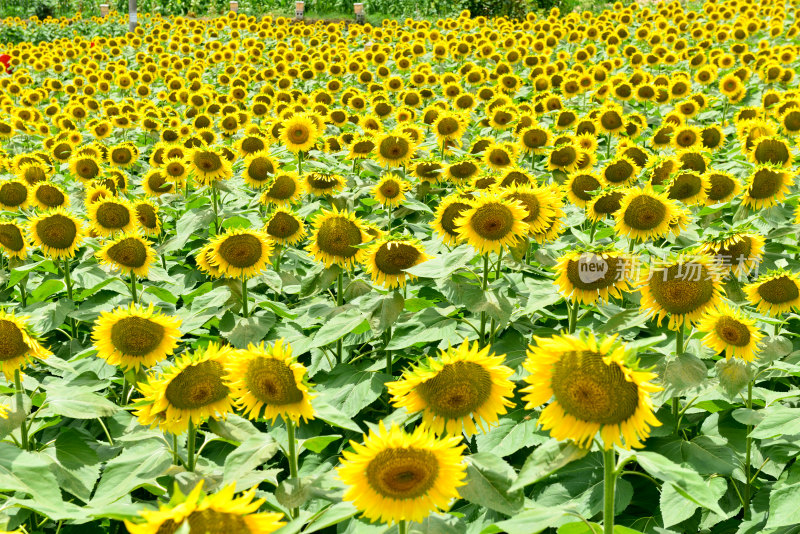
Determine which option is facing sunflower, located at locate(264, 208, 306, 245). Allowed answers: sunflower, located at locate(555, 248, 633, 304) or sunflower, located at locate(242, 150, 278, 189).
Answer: sunflower, located at locate(242, 150, 278, 189)

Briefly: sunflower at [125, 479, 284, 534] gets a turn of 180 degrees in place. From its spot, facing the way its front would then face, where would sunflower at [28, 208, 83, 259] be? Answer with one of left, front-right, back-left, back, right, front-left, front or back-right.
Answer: front

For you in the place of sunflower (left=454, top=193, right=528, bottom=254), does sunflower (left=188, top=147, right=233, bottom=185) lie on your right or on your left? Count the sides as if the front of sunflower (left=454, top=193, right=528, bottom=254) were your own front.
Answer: on your right

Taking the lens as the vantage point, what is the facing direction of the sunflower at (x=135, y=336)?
facing the viewer

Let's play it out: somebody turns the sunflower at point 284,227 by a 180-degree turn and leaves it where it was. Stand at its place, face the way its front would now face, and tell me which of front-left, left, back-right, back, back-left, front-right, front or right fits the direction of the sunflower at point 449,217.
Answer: back-right

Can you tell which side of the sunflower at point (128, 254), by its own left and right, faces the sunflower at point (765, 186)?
left

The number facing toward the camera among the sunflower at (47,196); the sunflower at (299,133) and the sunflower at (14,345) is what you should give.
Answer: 3

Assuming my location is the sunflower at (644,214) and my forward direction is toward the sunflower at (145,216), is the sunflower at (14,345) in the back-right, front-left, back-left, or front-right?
front-left

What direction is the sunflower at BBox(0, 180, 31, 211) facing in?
toward the camera

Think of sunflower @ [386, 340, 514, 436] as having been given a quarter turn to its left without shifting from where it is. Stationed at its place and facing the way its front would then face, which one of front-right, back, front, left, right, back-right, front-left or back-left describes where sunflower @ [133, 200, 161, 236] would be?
back-left

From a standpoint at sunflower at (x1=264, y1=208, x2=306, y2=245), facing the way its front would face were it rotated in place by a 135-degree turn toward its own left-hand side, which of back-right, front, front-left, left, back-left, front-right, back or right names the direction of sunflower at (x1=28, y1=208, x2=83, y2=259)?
back-left

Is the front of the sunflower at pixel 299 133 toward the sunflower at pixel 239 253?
yes

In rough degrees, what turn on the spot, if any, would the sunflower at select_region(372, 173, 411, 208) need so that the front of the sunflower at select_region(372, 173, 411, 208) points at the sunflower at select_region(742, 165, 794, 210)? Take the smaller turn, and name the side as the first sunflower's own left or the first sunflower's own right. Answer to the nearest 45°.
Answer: approximately 90° to the first sunflower's own left

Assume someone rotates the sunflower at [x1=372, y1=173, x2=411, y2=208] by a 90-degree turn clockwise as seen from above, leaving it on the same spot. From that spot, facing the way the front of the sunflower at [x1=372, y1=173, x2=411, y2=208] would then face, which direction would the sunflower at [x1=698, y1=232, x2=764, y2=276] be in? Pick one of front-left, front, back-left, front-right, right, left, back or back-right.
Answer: back-left

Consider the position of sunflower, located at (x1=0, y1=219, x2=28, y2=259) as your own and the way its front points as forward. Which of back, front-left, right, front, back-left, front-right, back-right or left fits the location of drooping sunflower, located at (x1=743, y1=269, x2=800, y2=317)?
front-left

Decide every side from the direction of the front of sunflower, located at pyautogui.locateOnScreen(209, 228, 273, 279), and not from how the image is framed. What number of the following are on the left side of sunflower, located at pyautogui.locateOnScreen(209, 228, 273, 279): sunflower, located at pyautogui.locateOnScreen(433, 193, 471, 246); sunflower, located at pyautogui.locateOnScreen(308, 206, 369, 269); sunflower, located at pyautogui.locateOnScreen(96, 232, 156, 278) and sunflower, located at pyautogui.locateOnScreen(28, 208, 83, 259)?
2

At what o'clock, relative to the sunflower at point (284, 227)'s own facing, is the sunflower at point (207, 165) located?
the sunflower at point (207, 165) is roughly at 5 o'clock from the sunflower at point (284, 227).

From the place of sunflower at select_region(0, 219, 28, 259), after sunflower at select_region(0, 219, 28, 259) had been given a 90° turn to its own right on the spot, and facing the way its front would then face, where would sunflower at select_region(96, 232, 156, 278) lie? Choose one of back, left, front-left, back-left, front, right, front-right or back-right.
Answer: back-left
